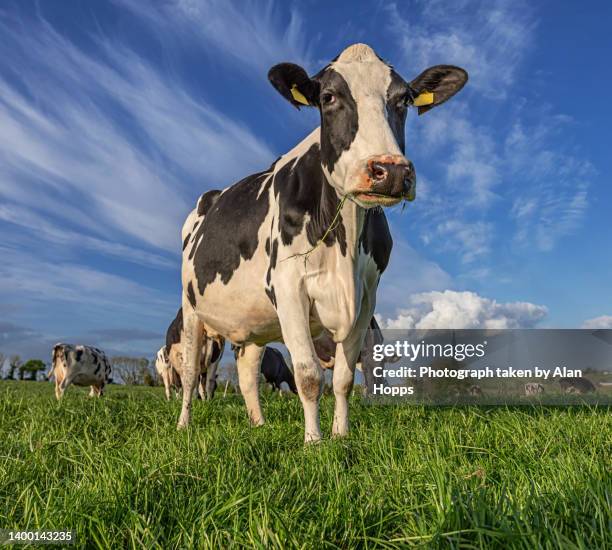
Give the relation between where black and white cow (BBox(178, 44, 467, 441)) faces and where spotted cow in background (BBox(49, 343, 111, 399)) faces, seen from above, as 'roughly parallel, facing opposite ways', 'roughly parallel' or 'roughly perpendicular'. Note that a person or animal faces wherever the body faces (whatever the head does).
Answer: roughly perpendicular

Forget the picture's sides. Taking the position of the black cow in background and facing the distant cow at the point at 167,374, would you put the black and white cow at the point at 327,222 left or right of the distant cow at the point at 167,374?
left

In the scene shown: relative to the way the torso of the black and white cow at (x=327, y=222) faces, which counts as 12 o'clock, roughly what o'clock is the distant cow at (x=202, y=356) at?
The distant cow is roughly at 7 o'clock from the black and white cow.

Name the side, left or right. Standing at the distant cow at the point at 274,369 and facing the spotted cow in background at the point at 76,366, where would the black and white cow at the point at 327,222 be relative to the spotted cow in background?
left

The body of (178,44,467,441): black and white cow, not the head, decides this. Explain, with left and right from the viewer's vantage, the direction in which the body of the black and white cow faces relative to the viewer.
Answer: facing the viewer and to the right of the viewer
